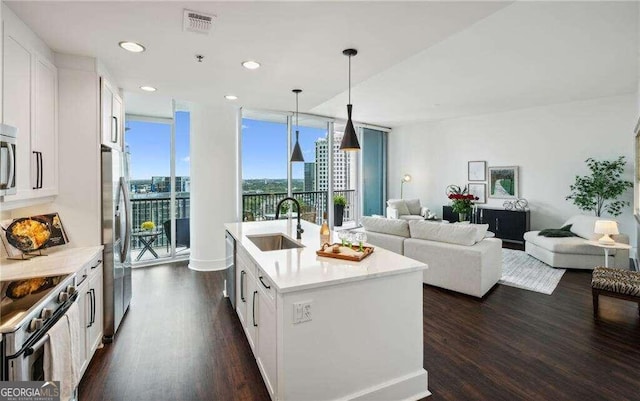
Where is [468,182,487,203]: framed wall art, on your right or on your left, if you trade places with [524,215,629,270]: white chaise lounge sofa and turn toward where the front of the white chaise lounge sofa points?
on your right

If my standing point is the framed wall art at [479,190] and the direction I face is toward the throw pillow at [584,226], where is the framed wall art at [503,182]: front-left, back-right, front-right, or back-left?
front-left

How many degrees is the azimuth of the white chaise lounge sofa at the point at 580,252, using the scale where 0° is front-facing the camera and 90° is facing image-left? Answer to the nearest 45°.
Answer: approximately 45°

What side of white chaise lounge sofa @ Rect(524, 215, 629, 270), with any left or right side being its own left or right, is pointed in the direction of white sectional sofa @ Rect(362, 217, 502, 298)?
front

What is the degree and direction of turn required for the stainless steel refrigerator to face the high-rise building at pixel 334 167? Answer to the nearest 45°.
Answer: approximately 45° to its left

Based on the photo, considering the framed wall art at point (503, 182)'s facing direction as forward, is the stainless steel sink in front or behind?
in front

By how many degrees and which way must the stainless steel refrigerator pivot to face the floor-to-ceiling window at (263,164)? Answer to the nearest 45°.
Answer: approximately 45° to its left

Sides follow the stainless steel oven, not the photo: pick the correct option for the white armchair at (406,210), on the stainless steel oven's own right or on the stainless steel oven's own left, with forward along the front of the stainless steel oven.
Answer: on the stainless steel oven's own left

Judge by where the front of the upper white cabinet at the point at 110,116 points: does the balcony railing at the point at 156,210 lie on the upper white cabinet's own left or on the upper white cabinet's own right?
on the upper white cabinet's own left

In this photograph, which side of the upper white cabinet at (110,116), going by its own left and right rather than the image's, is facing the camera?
right

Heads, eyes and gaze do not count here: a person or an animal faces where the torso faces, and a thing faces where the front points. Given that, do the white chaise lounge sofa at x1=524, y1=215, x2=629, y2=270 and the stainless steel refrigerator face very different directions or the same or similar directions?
very different directions

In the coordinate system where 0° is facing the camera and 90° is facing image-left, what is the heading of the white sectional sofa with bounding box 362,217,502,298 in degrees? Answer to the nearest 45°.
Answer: approximately 225°

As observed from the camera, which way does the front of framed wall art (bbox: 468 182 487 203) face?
facing the viewer

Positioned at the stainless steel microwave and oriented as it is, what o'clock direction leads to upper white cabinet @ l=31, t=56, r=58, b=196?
The upper white cabinet is roughly at 8 o'clock from the stainless steel microwave.

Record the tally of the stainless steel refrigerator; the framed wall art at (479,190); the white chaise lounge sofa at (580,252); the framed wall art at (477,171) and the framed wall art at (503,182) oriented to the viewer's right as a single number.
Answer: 1

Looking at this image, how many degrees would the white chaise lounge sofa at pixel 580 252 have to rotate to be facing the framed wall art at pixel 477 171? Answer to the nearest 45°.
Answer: approximately 90° to its right

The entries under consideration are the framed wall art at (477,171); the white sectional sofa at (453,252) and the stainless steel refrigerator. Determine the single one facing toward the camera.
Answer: the framed wall art

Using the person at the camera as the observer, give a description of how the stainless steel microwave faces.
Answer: facing the viewer and to the right of the viewer

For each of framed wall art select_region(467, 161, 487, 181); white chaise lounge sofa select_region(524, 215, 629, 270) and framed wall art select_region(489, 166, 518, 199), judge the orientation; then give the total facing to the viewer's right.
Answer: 0

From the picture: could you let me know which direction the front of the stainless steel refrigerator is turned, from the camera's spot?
facing to the right of the viewer

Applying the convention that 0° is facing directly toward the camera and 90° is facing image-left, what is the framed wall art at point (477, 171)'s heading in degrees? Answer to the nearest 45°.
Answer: approximately 0°

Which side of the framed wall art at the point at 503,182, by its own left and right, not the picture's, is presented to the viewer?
front
